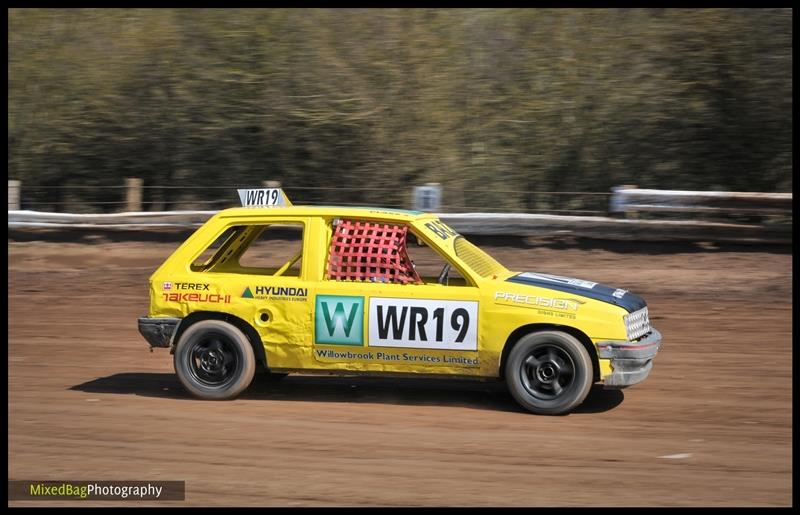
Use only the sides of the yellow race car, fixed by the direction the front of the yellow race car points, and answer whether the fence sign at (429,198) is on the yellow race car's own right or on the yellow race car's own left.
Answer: on the yellow race car's own left

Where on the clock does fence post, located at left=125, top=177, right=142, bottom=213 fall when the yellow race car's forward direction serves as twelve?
The fence post is roughly at 8 o'clock from the yellow race car.

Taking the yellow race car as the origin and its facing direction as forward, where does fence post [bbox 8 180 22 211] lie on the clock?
The fence post is roughly at 8 o'clock from the yellow race car.

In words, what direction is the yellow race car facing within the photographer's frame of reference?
facing to the right of the viewer

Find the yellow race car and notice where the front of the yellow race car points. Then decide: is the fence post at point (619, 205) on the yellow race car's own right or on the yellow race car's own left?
on the yellow race car's own left
